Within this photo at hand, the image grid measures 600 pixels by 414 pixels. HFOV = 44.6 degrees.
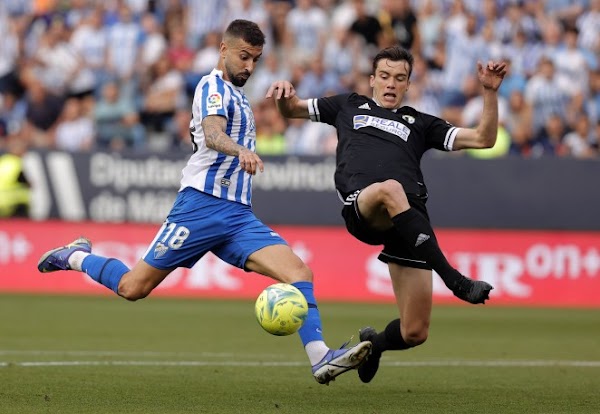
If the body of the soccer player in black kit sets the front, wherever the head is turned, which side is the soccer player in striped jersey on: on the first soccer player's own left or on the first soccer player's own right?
on the first soccer player's own right

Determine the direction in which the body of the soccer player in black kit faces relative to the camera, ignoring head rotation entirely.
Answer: toward the camera

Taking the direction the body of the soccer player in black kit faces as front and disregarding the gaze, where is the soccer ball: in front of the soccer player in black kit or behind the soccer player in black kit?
in front
